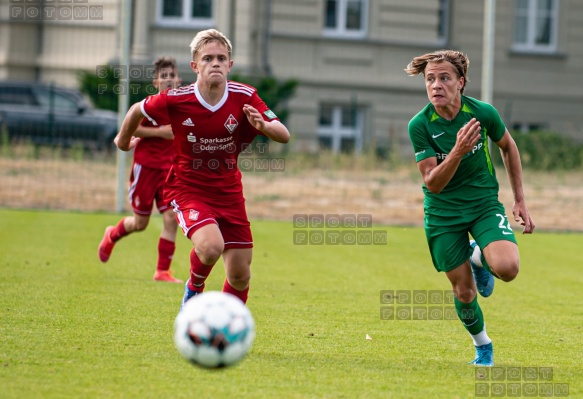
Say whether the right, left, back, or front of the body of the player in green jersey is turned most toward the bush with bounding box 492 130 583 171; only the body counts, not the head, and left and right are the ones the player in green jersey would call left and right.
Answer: back

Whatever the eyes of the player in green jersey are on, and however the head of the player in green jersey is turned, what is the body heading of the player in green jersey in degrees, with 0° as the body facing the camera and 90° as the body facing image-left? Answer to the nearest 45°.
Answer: approximately 0°

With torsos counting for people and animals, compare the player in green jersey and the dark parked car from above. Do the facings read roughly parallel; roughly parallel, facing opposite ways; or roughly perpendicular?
roughly perpendicular
